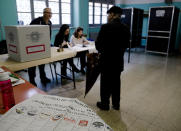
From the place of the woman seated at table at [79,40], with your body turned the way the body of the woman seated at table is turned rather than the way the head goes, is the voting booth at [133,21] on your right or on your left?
on your left

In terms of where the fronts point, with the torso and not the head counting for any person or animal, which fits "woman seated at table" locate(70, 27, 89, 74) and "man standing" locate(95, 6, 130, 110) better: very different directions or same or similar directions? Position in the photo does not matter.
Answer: very different directions

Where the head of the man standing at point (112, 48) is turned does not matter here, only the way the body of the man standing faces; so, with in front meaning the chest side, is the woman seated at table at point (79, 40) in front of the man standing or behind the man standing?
in front

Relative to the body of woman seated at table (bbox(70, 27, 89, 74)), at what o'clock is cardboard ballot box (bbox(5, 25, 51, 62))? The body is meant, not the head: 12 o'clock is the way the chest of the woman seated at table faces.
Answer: The cardboard ballot box is roughly at 2 o'clock from the woman seated at table.

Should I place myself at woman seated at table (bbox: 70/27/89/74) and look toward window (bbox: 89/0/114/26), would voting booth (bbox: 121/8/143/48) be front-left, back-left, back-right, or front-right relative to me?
front-right

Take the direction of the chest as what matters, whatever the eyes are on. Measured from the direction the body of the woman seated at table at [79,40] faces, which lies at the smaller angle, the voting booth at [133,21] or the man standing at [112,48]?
the man standing

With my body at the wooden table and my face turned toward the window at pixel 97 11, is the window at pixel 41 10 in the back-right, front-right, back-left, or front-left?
front-left

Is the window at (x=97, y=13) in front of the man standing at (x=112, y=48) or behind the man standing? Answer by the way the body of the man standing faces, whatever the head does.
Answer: in front

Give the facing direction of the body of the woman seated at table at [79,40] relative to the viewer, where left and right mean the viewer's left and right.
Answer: facing the viewer and to the right of the viewer

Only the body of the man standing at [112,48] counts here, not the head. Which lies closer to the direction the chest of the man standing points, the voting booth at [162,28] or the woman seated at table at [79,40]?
the woman seated at table

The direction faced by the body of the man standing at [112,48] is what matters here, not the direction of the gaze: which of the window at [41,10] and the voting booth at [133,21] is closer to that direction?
the window

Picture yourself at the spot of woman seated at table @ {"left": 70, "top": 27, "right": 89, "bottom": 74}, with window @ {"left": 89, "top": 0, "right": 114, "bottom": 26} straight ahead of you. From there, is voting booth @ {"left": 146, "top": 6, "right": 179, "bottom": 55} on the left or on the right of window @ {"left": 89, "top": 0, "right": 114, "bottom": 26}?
right

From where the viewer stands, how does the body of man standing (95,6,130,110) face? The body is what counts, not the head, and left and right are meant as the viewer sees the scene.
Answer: facing away from the viewer and to the left of the viewer
